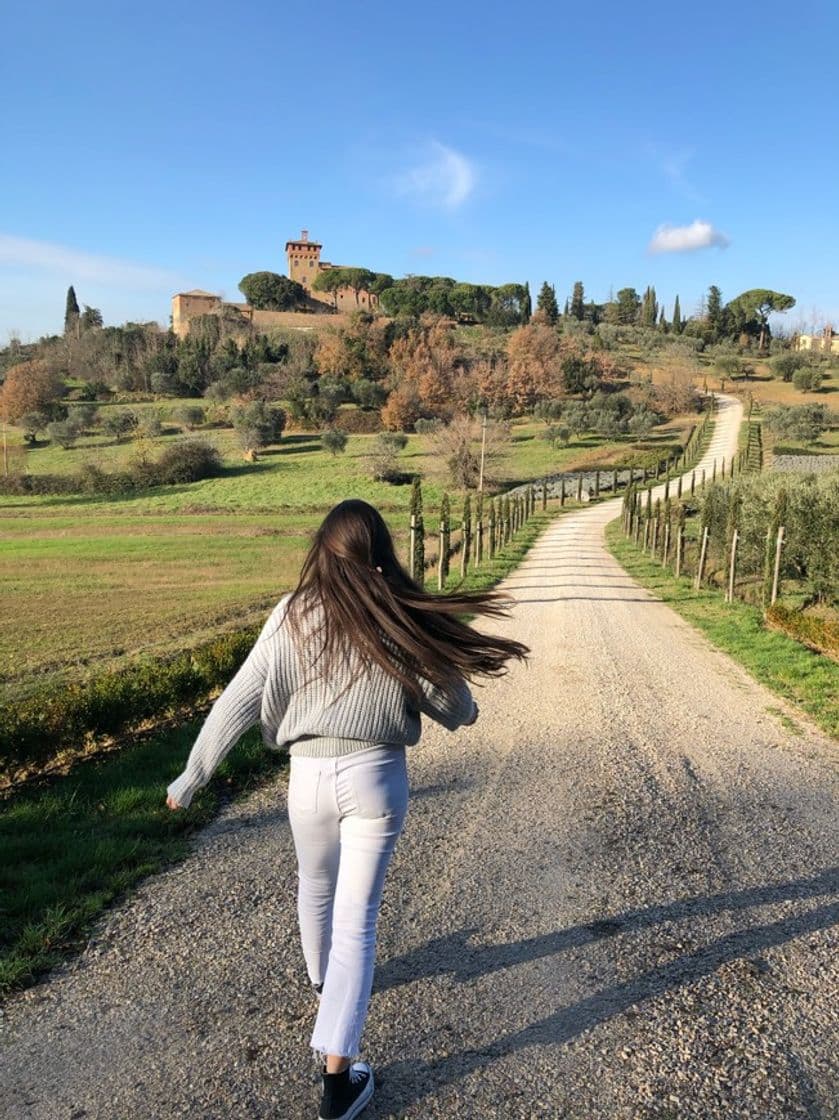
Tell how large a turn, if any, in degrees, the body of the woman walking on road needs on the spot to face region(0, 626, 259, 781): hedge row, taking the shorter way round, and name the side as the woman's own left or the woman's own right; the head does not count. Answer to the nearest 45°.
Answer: approximately 45° to the woman's own left

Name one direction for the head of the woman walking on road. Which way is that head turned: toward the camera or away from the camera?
away from the camera

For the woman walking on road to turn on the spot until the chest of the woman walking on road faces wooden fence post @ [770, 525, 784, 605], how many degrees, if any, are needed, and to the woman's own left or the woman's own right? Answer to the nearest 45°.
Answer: approximately 45° to the woman's own right

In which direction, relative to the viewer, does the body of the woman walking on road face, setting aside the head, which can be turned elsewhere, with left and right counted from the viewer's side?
facing away from the viewer

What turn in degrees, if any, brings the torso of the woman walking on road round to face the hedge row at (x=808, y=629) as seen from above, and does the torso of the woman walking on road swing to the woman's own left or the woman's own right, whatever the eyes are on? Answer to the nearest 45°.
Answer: approximately 45° to the woman's own right

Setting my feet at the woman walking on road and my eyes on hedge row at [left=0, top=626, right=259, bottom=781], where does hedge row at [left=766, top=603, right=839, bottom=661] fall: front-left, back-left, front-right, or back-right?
front-right
